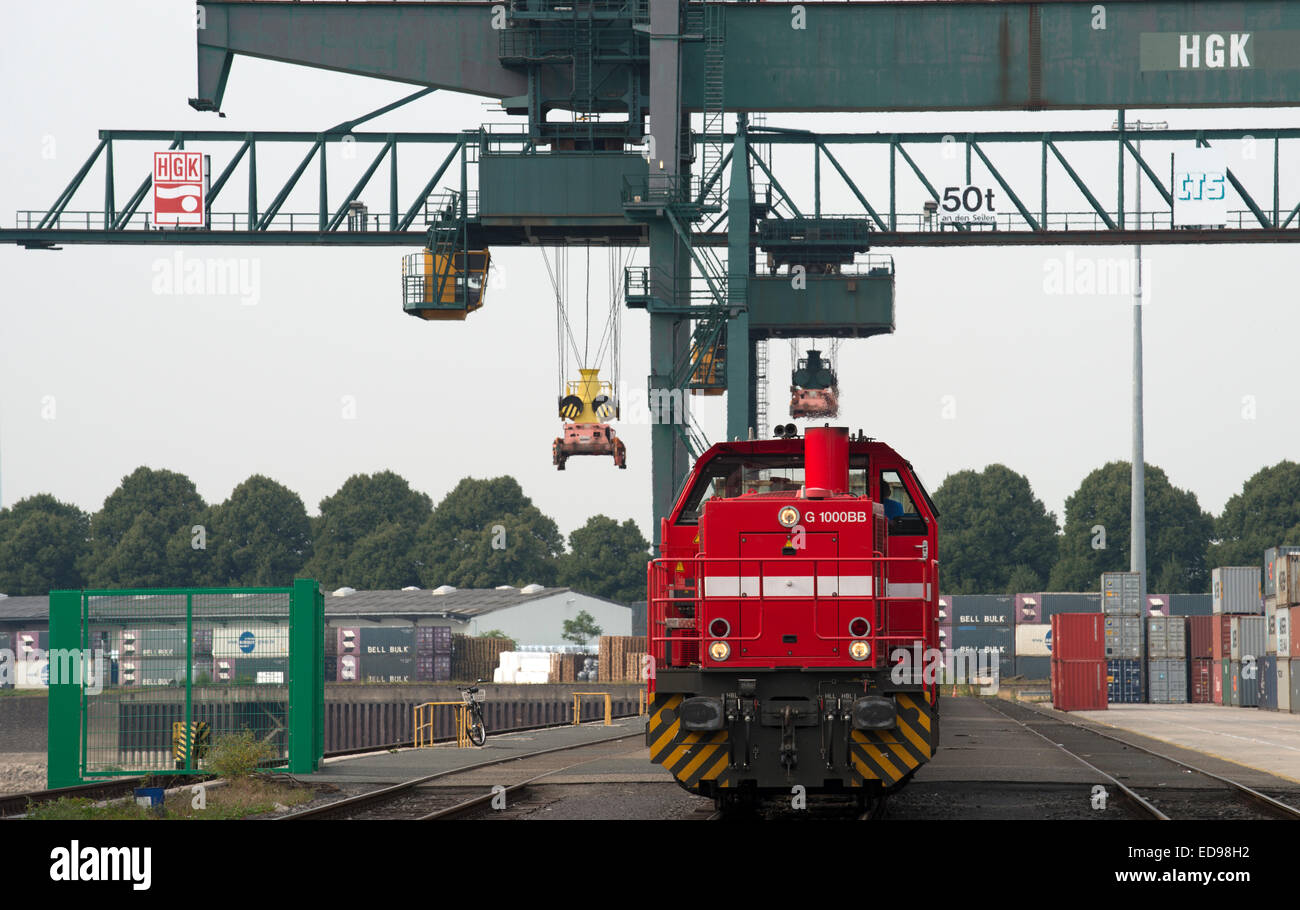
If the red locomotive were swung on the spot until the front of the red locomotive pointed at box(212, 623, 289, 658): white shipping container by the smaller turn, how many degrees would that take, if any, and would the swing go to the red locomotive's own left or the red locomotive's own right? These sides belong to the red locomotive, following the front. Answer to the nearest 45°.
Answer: approximately 135° to the red locomotive's own right

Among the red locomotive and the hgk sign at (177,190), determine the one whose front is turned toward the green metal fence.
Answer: the hgk sign

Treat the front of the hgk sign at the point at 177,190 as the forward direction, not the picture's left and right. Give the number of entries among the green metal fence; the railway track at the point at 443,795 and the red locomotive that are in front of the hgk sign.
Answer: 3

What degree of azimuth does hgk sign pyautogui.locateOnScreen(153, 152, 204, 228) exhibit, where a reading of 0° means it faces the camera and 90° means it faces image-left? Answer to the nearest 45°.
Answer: approximately 0°

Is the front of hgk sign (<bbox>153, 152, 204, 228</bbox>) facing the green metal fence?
yes
